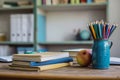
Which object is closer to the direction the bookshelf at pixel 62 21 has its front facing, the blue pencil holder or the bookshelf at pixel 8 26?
the blue pencil holder

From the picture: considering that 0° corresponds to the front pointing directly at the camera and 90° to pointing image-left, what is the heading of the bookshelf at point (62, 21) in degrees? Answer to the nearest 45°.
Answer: approximately 0°

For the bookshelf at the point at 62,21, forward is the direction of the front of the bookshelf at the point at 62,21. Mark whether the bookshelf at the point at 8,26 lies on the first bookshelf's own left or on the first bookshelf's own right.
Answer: on the first bookshelf's own right

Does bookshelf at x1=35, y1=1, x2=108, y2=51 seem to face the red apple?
yes

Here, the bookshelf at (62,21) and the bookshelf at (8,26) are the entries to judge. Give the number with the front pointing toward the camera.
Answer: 2

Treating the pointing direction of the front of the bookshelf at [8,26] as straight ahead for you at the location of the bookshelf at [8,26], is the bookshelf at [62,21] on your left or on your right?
on your left

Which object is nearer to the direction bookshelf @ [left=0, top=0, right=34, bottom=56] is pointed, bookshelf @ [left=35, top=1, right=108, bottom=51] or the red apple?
the red apple

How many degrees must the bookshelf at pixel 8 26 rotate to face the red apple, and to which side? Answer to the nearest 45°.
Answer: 0° — it already faces it
